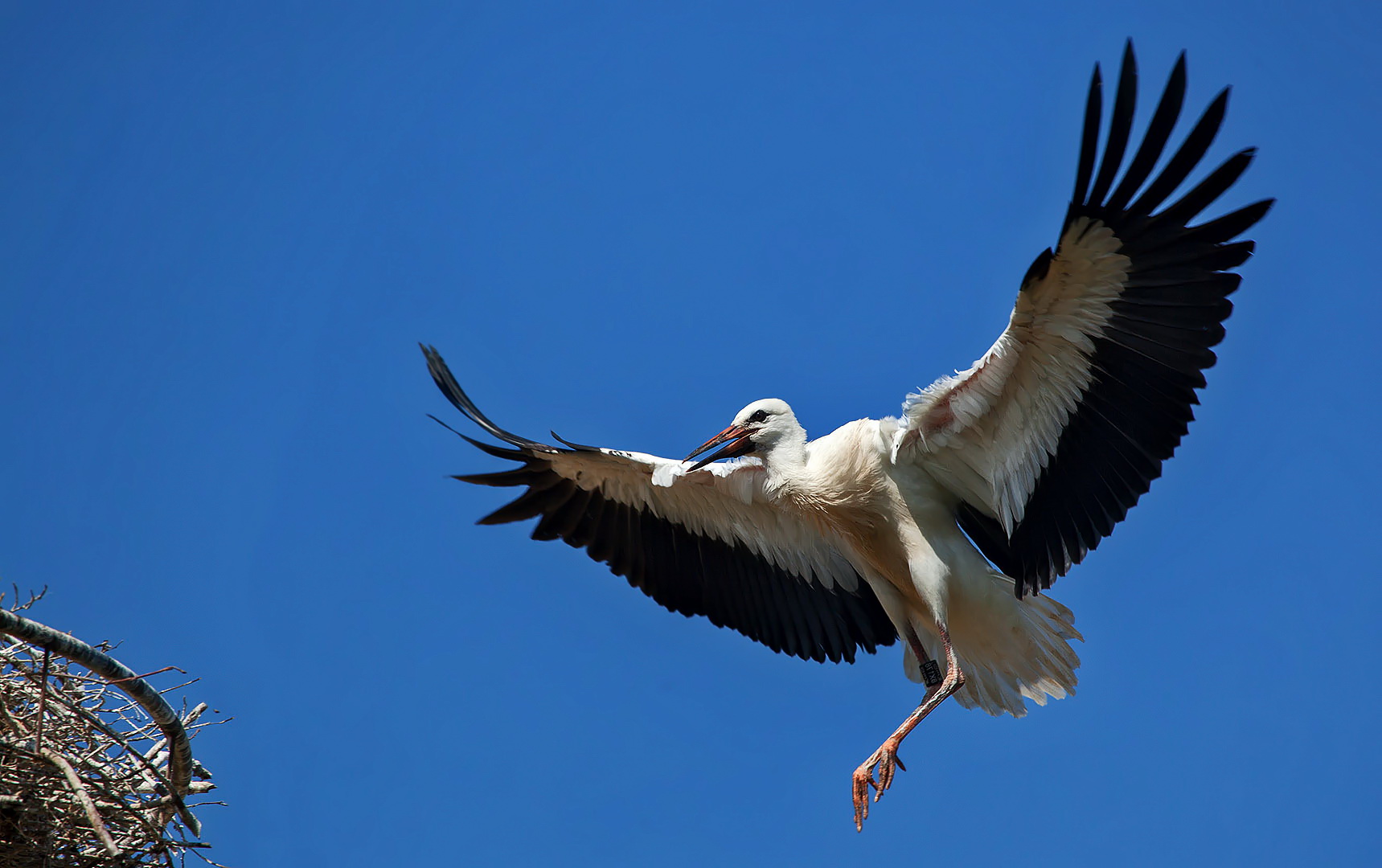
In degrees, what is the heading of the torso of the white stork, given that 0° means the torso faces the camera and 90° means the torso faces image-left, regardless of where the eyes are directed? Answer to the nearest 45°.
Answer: approximately 45°

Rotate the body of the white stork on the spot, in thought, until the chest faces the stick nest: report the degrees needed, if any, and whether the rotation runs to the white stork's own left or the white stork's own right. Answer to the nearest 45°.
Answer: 0° — it already faces it
